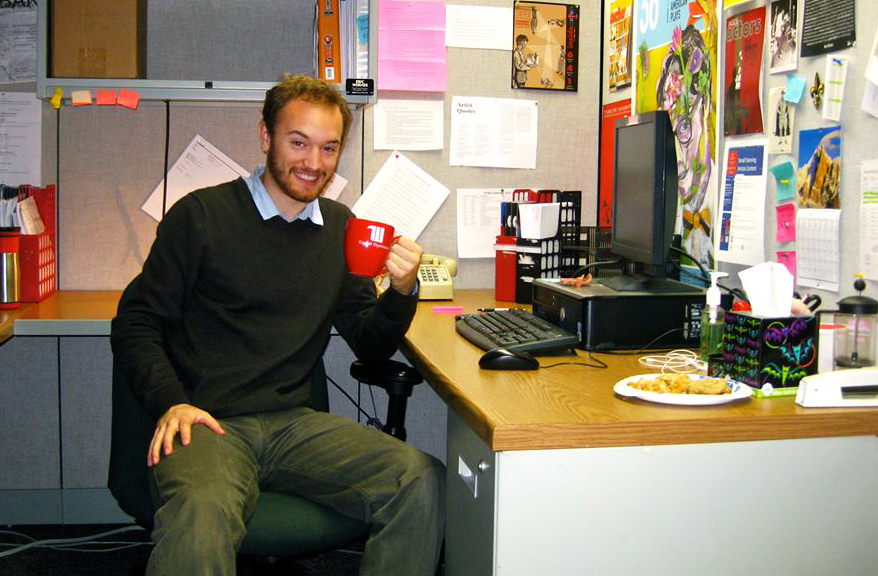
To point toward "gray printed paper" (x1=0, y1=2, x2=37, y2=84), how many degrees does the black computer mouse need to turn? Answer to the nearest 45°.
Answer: approximately 135° to its left

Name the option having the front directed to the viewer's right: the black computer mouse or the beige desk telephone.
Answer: the black computer mouse

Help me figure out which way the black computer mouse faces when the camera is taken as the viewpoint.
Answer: facing to the right of the viewer

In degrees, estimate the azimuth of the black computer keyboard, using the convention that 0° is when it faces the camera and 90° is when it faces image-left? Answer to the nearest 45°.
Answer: approximately 45°

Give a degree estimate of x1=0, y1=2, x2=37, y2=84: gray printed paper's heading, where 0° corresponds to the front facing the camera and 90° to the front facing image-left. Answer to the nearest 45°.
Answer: approximately 0°

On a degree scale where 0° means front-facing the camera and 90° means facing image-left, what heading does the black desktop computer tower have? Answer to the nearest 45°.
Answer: approximately 45°

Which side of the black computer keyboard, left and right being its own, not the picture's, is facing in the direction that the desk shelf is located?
right

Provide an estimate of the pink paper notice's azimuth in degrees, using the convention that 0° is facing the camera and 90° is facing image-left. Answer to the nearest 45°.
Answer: approximately 0°
